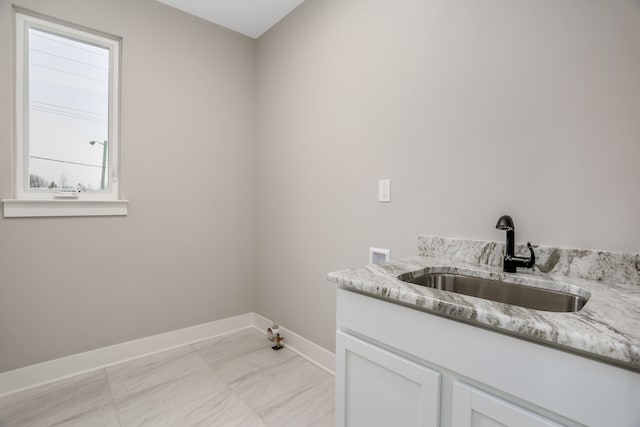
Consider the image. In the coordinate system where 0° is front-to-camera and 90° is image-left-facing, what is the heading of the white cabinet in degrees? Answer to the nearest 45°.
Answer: approximately 45°

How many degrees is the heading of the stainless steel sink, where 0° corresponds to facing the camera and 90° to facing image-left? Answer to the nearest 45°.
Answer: approximately 45°

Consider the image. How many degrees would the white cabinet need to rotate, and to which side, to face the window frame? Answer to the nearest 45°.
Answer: approximately 45° to its right
